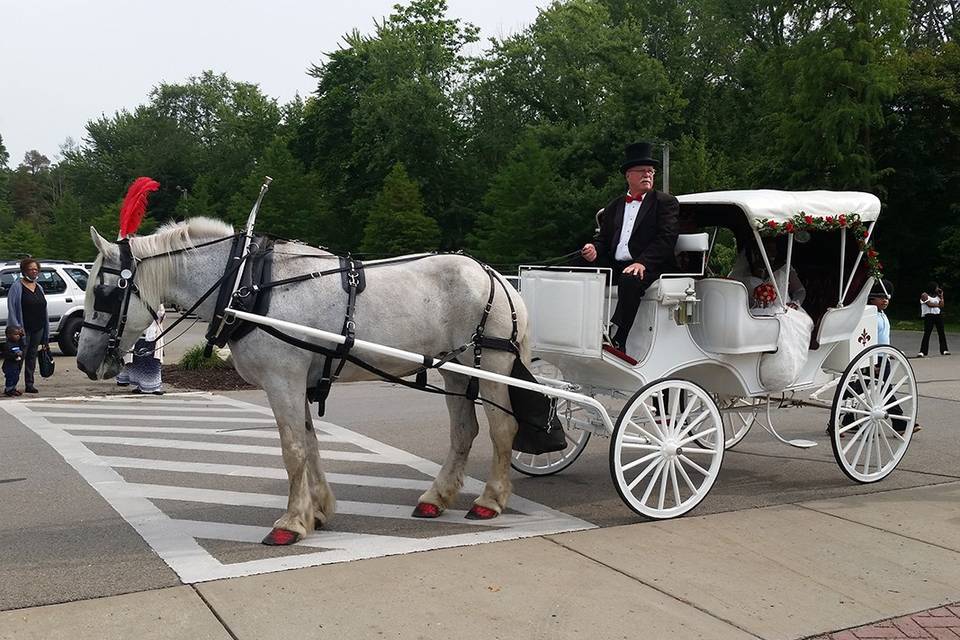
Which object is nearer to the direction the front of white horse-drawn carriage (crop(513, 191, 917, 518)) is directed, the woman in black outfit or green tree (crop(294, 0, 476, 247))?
the woman in black outfit

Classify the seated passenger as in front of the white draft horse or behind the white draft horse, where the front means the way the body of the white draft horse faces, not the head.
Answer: behind

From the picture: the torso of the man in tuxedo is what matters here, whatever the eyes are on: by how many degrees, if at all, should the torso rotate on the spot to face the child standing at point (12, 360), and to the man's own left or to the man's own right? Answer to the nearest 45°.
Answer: approximately 90° to the man's own right

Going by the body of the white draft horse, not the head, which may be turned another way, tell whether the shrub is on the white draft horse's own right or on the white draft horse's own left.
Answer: on the white draft horse's own right

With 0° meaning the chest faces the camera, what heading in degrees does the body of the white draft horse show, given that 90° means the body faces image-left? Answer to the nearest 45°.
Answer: approximately 90°

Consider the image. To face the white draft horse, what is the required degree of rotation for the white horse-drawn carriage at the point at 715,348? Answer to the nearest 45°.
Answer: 0° — it already faces it

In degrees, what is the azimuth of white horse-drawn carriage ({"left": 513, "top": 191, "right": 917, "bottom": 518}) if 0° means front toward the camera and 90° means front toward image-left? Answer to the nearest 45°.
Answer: approximately 45°

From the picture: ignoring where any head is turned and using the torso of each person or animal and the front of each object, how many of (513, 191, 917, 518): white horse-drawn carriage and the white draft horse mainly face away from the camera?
0

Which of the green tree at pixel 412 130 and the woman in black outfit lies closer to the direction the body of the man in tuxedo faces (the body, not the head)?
the woman in black outfit

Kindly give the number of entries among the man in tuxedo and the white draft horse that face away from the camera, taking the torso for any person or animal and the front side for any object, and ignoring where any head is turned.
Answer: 0
